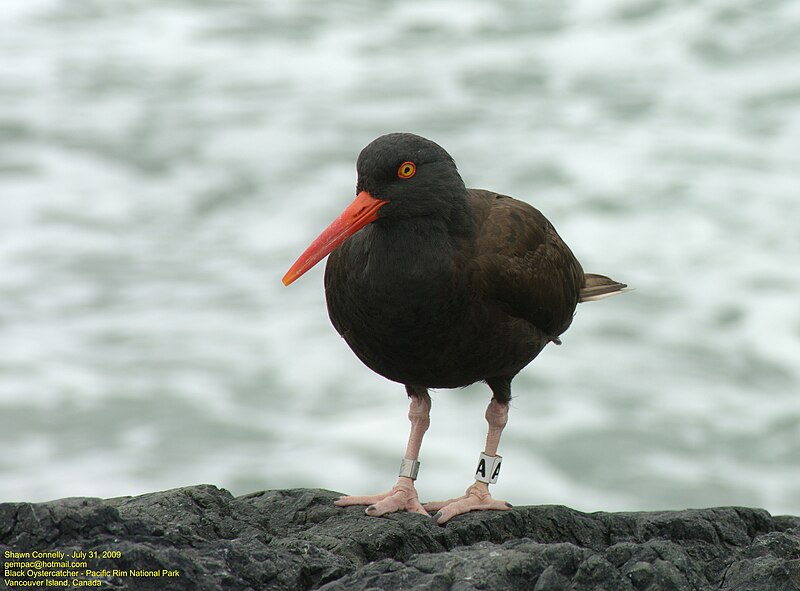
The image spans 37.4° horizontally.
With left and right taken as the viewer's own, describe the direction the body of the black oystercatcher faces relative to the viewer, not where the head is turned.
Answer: facing the viewer and to the left of the viewer
